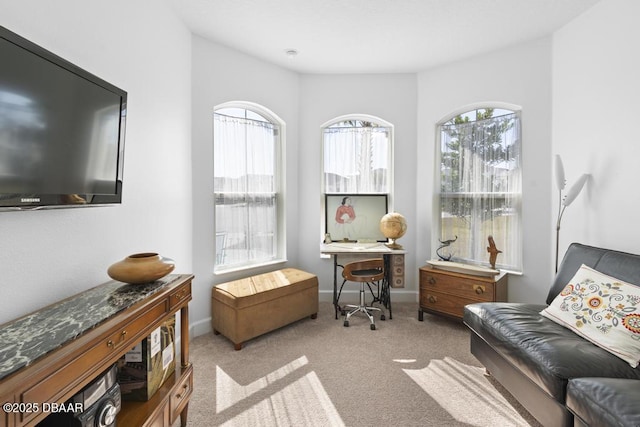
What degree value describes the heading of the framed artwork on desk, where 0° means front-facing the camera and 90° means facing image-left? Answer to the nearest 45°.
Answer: approximately 0°

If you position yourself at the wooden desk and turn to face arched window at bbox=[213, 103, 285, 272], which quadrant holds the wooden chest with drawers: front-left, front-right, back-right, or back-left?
back-left

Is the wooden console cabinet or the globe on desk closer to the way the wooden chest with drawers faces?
the wooden console cabinet

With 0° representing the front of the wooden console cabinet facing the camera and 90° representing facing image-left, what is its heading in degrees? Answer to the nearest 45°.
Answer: approximately 315°

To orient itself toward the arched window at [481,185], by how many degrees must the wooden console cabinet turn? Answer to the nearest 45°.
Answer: approximately 45° to its left

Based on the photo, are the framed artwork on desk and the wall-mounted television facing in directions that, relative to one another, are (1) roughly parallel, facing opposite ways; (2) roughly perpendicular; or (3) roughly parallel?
roughly perpendicular

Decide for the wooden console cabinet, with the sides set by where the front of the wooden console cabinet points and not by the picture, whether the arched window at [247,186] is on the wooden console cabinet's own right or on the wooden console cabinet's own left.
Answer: on the wooden console cabinet's own left

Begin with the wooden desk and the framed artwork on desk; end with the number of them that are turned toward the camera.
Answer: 2

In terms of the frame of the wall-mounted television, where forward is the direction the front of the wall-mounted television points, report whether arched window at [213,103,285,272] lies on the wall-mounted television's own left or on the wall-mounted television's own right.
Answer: on the wall-mounted television's own left
